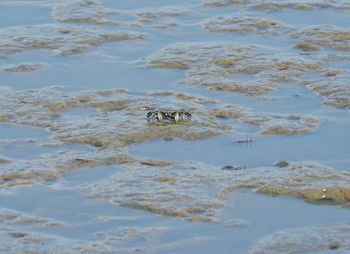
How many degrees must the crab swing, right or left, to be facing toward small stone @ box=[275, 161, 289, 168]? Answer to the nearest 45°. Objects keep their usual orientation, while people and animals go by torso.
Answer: approximately 45° to its left

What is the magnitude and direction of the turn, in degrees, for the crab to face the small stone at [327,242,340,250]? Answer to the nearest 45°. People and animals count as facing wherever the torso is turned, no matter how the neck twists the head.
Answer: approximately 45° to its left

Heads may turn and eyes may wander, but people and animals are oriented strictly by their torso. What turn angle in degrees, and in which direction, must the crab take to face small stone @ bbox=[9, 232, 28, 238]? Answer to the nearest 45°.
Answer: approximately 45° to its right

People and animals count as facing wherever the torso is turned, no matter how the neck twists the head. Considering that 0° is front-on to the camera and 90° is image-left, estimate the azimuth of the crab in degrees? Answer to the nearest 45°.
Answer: approximately 0°
